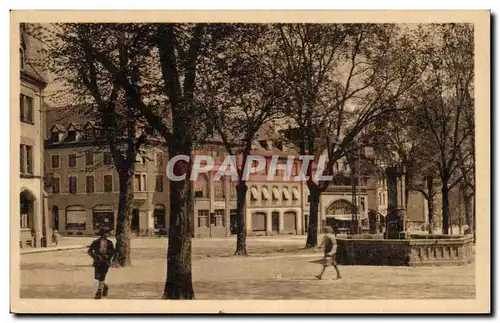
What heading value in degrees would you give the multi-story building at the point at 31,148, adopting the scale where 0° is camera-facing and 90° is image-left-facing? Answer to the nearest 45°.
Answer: approximately 315°

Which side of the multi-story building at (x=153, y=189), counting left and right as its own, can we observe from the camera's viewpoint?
front

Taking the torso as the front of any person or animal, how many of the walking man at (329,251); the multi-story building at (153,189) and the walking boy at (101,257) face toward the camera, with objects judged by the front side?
2

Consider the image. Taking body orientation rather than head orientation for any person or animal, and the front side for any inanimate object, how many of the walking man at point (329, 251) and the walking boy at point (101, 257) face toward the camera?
1

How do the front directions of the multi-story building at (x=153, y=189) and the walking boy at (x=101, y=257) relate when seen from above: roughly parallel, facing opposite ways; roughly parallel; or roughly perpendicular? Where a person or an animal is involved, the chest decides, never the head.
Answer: roughly parallel

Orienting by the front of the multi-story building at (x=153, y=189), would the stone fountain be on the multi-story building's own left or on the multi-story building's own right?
on the multi-story building's own left

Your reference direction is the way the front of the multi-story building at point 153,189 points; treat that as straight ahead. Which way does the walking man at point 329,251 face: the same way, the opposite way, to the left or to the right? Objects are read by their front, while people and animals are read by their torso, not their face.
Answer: to the right

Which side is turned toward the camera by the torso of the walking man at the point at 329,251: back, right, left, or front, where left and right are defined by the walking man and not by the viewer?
left

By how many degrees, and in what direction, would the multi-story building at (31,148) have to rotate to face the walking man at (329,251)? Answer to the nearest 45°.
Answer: approximately 45° to its right

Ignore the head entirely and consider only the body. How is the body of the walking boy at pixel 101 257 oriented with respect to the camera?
toward the camera

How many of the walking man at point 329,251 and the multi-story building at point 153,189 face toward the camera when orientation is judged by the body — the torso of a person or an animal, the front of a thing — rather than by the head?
1
